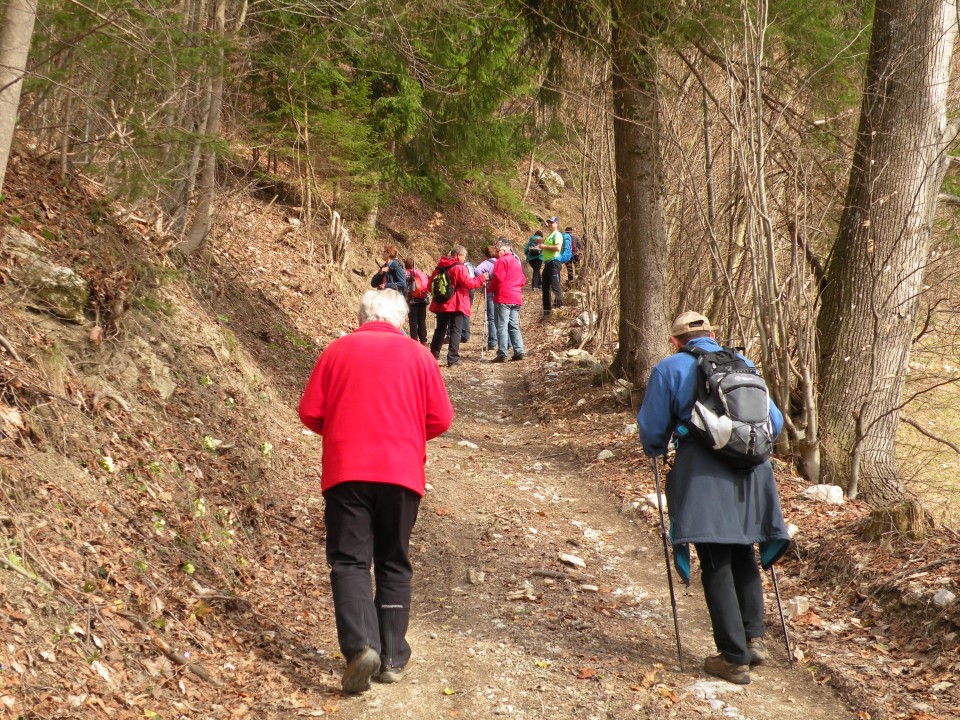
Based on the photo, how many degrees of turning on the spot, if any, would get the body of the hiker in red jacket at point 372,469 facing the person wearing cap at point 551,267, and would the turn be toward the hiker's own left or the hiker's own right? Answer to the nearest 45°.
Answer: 0° — they already face them

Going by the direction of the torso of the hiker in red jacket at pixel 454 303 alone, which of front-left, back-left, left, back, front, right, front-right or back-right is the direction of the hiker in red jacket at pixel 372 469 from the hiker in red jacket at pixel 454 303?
back-right

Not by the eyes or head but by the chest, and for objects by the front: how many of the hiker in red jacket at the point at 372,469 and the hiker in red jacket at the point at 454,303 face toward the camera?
0

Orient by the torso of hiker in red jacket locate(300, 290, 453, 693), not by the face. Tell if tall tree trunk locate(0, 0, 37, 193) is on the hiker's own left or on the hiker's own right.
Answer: on the hiker's own left

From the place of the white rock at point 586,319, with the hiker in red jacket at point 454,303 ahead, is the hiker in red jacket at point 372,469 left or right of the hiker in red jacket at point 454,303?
left

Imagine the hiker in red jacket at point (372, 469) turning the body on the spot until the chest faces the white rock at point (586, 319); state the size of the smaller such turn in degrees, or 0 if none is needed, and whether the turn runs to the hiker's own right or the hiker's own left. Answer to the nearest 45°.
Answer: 0° — they already face it

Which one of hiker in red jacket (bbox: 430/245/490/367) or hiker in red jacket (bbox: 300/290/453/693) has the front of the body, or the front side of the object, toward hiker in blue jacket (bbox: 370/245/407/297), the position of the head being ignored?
hiker in red jacket (bbox: 300/290/453/693)

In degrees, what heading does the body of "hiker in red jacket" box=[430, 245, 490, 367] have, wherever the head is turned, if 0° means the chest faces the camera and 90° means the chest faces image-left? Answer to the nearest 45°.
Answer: approximately 225°

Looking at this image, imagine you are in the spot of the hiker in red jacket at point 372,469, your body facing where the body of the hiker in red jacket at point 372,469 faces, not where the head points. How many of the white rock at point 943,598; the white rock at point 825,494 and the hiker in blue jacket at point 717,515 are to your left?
0

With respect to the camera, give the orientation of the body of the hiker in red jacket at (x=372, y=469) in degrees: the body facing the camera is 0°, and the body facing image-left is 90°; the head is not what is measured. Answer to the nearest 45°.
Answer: approximately 180°

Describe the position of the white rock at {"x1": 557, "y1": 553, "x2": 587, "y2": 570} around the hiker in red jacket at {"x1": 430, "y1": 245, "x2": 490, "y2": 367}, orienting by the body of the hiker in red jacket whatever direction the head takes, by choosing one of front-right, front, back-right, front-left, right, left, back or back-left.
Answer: back-right

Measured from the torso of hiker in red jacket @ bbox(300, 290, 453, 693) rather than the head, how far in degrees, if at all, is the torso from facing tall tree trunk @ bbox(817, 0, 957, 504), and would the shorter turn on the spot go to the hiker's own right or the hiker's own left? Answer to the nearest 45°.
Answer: approximately 45° to the hiker's own right
